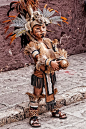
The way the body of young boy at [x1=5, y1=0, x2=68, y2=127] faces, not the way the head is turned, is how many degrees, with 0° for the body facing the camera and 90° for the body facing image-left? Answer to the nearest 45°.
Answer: approximately 315°
